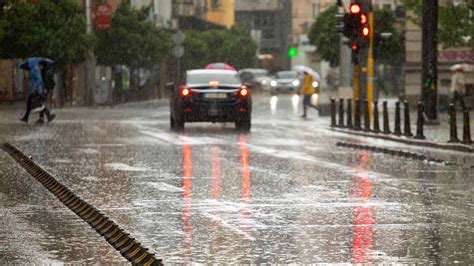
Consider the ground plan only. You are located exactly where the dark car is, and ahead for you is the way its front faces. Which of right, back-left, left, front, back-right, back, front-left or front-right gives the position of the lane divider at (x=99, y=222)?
back

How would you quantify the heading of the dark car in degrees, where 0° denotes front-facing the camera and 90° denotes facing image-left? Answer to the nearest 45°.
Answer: approximately 180°

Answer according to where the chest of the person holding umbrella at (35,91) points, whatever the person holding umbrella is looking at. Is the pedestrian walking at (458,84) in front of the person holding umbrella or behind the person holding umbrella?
behind

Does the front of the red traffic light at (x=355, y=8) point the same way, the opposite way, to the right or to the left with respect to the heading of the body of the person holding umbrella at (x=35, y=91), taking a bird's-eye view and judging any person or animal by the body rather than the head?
to the left

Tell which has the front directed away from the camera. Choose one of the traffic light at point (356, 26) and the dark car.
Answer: the dark car

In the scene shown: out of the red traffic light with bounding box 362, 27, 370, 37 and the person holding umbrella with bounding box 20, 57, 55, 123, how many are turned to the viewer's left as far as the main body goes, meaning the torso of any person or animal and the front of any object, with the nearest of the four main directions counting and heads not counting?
1

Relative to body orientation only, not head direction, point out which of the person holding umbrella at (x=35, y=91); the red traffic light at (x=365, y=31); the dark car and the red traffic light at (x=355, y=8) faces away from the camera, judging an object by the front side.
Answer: the dark car

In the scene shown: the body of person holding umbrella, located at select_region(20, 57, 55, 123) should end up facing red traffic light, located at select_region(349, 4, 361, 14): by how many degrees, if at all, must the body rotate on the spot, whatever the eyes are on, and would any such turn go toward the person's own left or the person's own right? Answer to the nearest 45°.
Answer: approximately 180°

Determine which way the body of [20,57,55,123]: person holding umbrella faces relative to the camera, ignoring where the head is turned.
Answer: to the viewer's left

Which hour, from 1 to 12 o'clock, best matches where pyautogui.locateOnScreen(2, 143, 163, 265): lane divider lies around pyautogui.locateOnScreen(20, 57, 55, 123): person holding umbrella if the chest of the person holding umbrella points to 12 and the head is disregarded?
The lane divider is roughly at 9 o'clock from the person holding umbrella.
